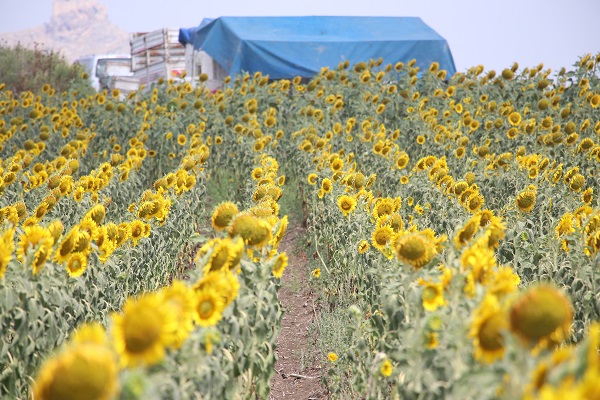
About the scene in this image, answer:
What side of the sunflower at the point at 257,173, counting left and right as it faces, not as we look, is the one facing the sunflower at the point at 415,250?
front

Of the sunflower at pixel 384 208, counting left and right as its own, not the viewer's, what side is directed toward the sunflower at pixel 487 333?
front

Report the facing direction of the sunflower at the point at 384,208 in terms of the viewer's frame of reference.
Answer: facing the viewer

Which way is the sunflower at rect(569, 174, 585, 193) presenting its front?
toward the camera

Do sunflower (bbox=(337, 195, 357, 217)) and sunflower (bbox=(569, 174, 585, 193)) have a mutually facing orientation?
no

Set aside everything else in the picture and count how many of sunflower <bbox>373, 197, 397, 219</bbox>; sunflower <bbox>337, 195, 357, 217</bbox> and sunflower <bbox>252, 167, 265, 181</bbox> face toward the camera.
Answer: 3

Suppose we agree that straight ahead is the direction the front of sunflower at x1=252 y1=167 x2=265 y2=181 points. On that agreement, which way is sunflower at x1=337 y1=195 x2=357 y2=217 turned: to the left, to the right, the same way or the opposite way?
the same way

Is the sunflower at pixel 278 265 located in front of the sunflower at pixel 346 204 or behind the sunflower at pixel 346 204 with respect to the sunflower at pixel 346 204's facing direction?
in front

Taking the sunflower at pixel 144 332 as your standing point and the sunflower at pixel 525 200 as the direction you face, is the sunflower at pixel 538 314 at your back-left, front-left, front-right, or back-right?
front-right

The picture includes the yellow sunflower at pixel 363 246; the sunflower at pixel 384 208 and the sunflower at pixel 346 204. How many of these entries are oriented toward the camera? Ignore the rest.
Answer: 3

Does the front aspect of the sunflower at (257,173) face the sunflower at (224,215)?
yes

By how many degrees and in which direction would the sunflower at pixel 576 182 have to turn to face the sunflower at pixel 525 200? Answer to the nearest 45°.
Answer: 0° — it already faces it

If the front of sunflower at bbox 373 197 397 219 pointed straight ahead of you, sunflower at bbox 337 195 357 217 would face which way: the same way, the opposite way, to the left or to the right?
the same way

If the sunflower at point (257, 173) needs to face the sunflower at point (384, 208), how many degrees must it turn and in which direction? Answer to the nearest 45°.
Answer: approximately 45° to its left

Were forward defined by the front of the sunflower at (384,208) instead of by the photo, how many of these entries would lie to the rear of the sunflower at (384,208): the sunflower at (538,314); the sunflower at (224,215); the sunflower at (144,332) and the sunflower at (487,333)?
0

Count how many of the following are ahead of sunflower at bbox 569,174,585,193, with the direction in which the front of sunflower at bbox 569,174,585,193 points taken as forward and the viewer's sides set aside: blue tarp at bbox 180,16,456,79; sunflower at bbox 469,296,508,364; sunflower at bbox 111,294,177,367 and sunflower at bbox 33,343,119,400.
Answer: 3

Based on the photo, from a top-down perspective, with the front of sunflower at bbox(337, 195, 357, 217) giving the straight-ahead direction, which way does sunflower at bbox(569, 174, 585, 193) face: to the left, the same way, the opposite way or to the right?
the same way

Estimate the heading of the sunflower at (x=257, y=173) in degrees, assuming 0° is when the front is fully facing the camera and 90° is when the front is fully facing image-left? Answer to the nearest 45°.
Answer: approximately 0°

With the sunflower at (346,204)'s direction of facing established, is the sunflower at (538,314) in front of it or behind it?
in front

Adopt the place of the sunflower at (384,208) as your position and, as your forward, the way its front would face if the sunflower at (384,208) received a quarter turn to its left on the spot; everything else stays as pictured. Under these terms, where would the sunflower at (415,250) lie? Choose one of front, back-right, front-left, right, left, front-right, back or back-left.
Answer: right

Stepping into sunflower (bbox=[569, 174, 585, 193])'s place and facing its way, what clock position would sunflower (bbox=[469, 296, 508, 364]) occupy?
sunflower (bbox=[469, 296, 508, 364]) is roughly at 12 o'clock from sunflower (bbox=[569, 174, 585, 193]).

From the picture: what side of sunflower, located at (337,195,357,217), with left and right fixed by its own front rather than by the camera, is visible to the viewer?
front
